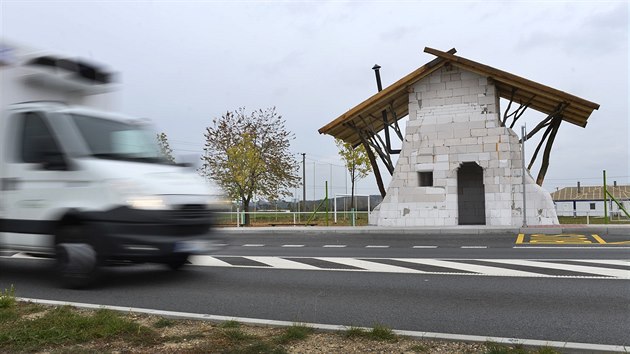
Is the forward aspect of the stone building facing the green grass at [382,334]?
yes

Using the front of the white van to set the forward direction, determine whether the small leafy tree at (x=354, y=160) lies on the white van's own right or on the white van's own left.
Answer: on the white van's own left

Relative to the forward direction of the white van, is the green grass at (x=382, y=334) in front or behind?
in front

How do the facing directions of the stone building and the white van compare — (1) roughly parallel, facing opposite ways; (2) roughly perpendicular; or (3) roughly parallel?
roughly perpendicular

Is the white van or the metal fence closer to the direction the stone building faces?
the white van

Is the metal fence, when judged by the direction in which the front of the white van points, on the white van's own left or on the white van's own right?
on the white van's own left

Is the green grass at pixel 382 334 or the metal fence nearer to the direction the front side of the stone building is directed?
the green grass

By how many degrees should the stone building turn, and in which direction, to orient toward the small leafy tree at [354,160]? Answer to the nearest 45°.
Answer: approximately 135° to its right

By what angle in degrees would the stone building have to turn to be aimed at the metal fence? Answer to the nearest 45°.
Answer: approximately 135° to its right

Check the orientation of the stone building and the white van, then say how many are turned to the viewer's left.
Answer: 0
